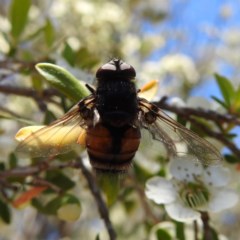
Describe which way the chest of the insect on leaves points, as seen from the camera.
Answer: away from the camera
